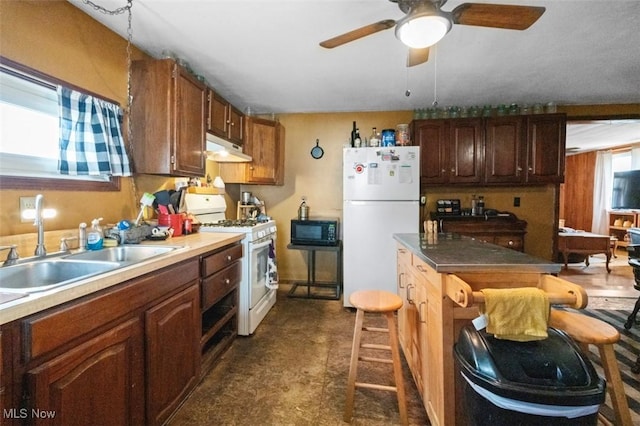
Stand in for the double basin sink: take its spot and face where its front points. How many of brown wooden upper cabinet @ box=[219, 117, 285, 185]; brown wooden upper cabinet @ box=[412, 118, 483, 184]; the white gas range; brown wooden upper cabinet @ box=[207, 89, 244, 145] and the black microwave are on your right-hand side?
0

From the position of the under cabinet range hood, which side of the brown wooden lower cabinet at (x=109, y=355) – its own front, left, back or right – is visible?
left

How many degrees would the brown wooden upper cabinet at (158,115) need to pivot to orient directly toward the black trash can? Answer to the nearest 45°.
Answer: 0° — it already faces it

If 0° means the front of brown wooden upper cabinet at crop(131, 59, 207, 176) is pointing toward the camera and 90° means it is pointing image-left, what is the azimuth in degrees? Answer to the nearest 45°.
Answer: approximately 315°

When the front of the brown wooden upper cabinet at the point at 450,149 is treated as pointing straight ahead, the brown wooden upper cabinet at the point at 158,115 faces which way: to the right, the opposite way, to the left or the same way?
to the left

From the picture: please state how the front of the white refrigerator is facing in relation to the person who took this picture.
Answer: facing the viewer

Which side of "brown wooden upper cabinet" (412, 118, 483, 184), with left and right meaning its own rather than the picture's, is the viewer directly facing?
front

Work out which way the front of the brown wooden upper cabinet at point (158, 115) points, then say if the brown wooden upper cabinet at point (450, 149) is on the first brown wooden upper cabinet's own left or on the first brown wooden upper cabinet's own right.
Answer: on the first brown wooden upper cabinet's own left

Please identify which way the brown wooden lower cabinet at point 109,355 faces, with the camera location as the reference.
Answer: facing the viewer and to the right of the viewer

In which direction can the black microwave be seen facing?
toward the camera

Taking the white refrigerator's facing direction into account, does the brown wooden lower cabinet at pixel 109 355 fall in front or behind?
in front

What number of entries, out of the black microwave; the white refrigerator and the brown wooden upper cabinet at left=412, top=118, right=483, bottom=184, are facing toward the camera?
3

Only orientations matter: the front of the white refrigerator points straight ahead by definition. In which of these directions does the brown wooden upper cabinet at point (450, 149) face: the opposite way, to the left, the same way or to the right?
the same way

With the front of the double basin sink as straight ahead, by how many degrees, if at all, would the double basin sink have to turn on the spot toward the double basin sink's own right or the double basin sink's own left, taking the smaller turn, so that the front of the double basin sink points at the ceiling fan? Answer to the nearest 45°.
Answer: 0° — it already faces it
